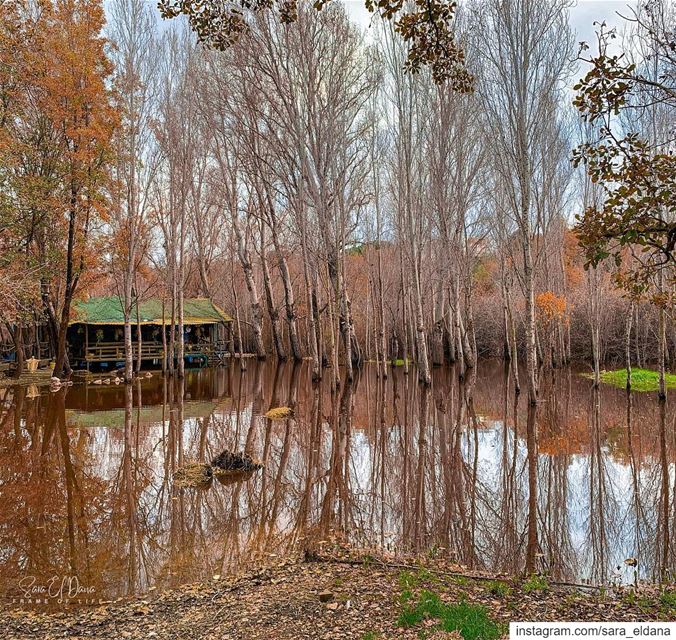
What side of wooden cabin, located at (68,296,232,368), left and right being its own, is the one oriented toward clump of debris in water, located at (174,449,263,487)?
front

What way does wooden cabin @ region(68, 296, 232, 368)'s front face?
toward the camera
